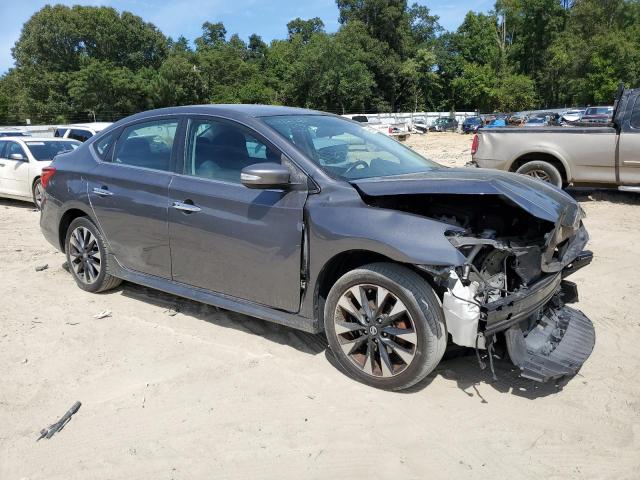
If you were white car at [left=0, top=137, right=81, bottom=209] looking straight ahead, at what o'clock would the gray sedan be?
The gray sedan is roughly at 1 o'clock from the white car.

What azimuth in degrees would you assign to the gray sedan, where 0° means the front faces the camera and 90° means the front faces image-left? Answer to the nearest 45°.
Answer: approximately 315°

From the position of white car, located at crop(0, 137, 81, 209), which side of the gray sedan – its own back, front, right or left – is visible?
back

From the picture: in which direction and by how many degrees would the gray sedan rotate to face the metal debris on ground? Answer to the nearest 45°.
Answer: approximately 90° to its right

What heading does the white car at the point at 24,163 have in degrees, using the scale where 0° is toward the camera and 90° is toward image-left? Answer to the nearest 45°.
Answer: approximately 315°
